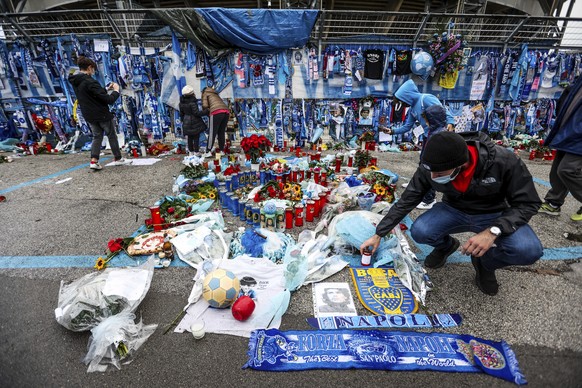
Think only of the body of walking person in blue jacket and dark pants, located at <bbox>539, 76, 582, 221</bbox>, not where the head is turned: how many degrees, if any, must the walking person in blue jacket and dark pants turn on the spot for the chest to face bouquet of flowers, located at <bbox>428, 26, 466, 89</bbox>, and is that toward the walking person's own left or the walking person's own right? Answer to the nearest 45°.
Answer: approximately 45° to the walking person's own right

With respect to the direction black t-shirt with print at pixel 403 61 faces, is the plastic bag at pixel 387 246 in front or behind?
in front

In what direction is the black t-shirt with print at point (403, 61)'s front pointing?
toward the camera

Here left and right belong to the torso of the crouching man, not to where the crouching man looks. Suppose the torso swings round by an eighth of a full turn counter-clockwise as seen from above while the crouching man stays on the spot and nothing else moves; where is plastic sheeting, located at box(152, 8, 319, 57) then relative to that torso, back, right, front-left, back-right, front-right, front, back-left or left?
back-right

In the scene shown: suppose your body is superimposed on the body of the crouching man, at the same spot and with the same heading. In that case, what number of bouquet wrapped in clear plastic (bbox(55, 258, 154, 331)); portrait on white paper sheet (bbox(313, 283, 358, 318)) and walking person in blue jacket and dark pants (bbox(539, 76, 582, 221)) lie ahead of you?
2

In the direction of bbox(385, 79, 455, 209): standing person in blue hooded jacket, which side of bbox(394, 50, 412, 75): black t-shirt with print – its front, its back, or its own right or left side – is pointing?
front

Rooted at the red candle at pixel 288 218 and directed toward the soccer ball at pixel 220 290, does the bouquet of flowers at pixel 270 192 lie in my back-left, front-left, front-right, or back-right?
back-right

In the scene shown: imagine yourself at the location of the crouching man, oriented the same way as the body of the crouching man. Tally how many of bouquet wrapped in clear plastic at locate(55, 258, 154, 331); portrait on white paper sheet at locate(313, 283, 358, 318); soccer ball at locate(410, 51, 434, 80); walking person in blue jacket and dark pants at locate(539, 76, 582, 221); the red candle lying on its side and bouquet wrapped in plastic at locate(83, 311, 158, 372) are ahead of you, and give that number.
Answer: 4

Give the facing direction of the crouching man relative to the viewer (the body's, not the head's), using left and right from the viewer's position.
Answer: facing the viewer and to the left of the viewer

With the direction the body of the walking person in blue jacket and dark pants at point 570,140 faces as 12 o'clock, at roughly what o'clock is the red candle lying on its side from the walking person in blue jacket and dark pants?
The red candle lying on its side is roughly at 10 o'clock from the walking person in blue jacket and dark pants.

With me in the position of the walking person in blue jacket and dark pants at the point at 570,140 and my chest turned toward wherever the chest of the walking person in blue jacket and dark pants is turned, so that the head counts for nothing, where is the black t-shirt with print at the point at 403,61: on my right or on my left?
on my right

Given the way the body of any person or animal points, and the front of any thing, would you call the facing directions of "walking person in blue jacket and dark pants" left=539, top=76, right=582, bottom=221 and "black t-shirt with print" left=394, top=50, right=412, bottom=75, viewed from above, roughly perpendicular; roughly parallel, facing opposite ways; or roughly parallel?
roughly perpendicular

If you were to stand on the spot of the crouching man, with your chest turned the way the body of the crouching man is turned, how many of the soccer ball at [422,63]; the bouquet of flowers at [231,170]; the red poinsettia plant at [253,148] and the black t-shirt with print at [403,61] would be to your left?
0

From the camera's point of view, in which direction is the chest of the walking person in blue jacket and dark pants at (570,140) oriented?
to the viewer's left

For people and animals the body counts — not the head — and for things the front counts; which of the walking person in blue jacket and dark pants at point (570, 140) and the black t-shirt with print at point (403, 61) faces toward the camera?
the black t-shirt with print

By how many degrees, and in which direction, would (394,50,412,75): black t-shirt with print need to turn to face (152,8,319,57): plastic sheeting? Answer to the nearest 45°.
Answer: approximately 45° to its right

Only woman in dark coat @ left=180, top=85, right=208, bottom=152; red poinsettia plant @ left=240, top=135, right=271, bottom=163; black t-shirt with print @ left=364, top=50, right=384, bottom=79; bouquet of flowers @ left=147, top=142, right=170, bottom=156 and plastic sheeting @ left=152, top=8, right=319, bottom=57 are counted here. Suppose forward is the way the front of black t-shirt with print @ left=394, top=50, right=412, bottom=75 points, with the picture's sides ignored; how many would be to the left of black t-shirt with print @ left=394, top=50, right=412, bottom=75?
0
